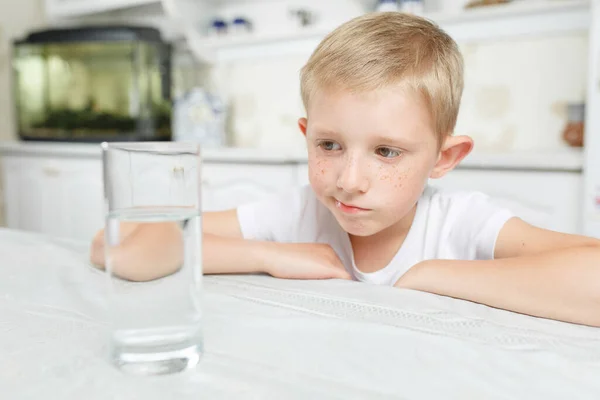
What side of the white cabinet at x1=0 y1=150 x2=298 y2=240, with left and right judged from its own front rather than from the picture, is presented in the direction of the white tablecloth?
front

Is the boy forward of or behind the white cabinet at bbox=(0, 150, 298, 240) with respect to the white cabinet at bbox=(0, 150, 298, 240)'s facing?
forward

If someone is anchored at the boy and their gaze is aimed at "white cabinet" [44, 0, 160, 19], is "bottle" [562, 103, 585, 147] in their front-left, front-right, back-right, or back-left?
front-right

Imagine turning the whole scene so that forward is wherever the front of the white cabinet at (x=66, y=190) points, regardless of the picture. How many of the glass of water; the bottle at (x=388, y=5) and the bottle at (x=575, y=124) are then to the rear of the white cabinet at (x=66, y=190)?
0

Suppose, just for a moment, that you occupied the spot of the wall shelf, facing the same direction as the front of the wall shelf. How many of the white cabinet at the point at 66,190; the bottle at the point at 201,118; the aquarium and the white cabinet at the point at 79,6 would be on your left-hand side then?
0

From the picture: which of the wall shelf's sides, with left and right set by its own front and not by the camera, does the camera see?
front

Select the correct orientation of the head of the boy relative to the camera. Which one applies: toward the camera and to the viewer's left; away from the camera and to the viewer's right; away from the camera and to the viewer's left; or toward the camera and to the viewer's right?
toward the camera and to the viewer's left

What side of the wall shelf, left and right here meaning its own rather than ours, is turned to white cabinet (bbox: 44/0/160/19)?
right

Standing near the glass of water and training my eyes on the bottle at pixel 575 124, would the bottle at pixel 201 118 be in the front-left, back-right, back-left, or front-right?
front-left

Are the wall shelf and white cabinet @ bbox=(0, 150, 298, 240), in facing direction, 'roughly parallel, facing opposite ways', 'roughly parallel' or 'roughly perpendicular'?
roughly parallel

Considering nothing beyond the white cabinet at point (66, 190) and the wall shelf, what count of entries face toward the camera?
2

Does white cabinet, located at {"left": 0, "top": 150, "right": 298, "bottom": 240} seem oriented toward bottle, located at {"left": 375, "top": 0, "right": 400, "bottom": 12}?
no

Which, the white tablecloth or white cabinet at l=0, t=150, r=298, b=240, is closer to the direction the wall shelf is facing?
the white tablecloth
